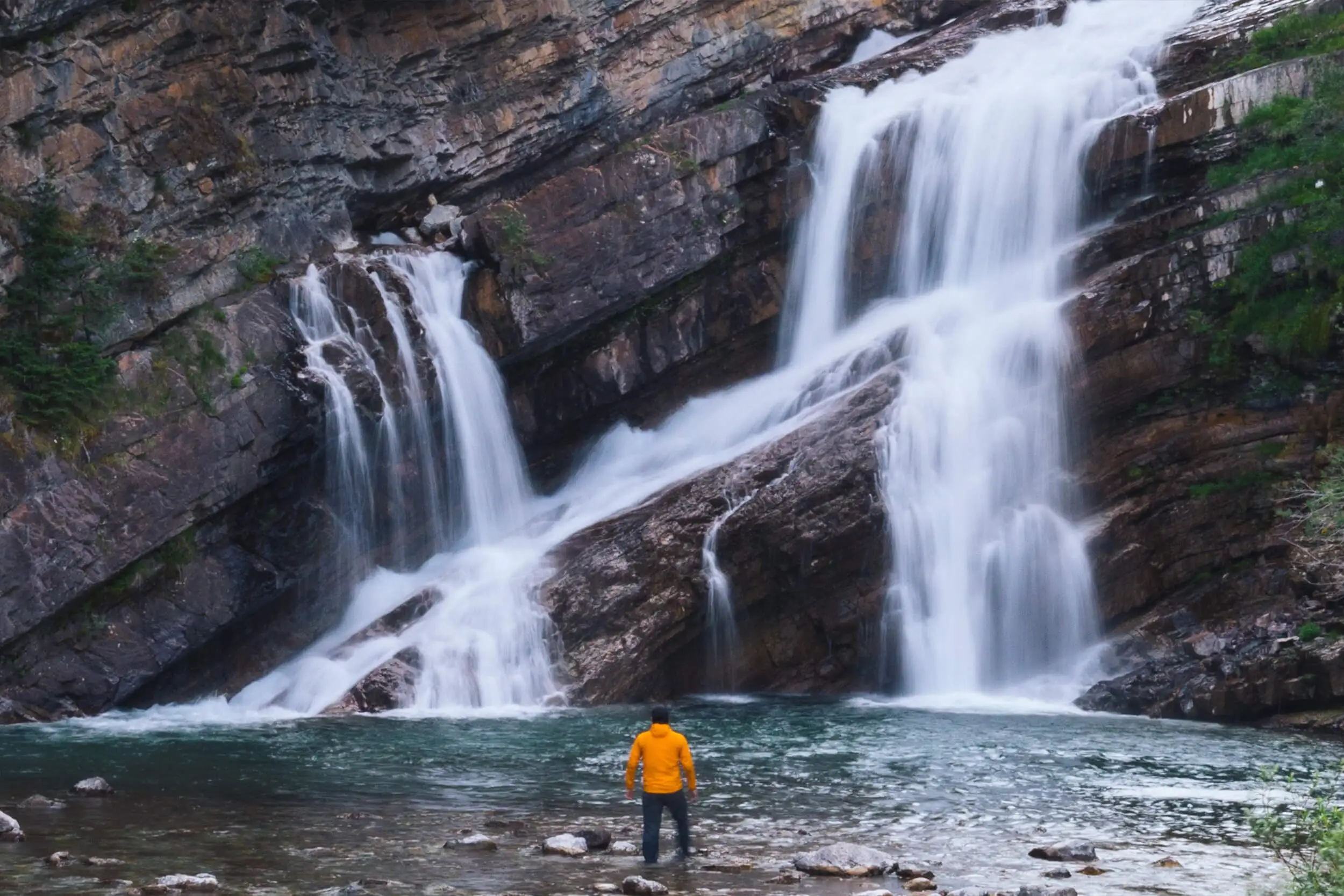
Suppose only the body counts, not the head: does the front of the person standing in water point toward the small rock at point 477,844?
no

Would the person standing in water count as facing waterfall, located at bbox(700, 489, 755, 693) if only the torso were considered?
yes

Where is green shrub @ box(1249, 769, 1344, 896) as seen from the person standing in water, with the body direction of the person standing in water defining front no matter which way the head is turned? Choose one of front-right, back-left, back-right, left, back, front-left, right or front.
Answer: back-right

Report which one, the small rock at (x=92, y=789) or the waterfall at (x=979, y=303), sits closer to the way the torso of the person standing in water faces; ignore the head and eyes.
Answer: the waterfall

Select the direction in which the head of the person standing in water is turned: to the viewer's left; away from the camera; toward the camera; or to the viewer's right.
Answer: away from the camera

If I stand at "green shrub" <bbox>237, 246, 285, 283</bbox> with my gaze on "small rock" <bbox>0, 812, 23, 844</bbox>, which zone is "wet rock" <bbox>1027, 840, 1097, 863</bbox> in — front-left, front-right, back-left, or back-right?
front-left

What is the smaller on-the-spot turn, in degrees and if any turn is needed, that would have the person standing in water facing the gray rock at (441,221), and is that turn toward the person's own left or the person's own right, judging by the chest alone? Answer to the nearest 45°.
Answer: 0° — they already face it

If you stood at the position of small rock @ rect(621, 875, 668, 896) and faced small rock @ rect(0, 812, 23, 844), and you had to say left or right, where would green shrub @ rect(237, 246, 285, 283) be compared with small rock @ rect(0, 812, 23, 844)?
right

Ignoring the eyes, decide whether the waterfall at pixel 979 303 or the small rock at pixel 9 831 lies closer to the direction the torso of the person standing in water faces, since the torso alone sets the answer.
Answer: the waterfall

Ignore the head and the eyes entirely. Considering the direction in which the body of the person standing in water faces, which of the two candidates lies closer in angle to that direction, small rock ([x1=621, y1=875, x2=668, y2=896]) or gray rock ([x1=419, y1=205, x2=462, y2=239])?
the gray rock

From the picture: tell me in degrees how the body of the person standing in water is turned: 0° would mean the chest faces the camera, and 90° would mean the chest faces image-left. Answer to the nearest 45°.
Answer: approximately 180°

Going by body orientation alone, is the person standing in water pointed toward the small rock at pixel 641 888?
no

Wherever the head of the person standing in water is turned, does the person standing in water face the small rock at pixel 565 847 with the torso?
no

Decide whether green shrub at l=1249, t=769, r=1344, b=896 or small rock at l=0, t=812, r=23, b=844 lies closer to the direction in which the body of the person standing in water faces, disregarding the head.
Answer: the small rock

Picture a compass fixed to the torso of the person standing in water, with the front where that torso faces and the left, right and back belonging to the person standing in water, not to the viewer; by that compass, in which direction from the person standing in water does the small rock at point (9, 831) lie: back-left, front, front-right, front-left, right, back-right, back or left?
left

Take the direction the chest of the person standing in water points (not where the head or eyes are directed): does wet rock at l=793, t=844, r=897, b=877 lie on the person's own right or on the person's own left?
on the person's own right
